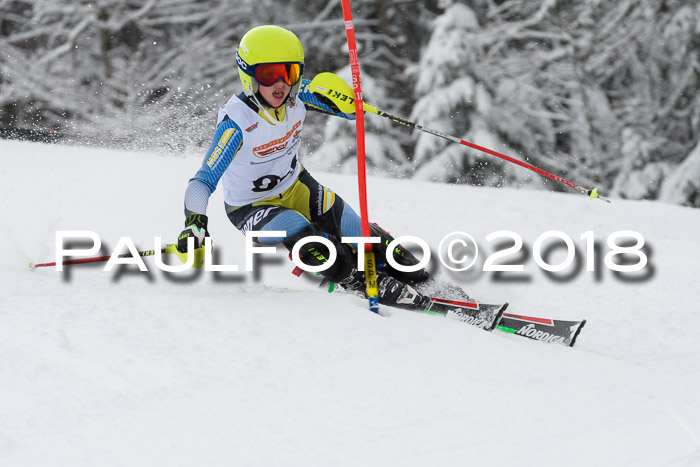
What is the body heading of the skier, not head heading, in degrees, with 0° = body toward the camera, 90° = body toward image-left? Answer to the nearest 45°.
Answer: approximately 315°
